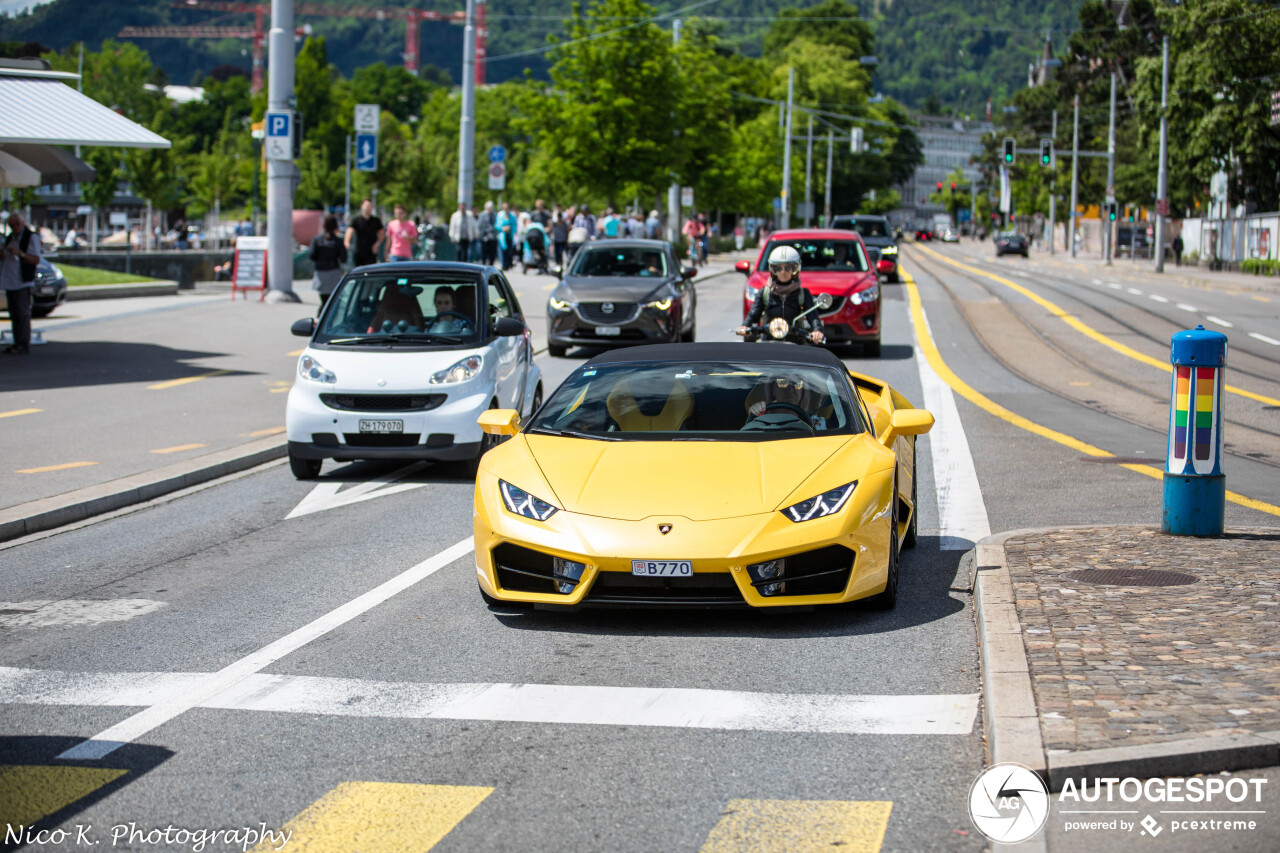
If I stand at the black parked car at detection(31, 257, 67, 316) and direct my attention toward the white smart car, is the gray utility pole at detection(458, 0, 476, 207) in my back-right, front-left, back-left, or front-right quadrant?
back-left

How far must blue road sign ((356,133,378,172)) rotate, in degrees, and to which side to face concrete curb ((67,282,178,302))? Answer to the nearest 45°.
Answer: approximately 90° to its right

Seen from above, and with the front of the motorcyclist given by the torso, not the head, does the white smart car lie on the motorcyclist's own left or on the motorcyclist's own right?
on the motorcyclist's own right

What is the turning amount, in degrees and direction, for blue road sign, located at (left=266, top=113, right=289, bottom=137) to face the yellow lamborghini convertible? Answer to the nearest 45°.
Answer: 0° — it already faces it

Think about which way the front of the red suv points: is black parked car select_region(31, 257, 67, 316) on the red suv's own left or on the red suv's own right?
on the red suv's own right

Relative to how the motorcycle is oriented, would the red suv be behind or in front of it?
behind

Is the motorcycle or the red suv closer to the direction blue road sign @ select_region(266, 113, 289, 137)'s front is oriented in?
the motorcycle
